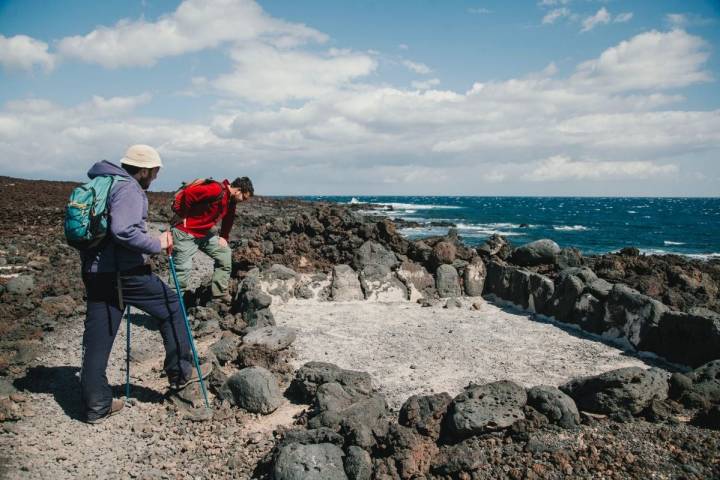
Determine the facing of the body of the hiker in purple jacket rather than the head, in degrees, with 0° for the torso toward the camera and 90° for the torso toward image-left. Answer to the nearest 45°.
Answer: approximately 270°

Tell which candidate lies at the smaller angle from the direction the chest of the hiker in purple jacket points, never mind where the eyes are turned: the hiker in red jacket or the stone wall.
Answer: the stone wall

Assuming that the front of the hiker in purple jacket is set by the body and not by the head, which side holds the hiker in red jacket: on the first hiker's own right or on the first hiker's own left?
on the first hiker's own left

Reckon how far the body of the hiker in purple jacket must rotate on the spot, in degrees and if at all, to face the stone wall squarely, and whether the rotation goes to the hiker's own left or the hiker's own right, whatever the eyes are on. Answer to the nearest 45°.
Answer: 0° — they already face it
